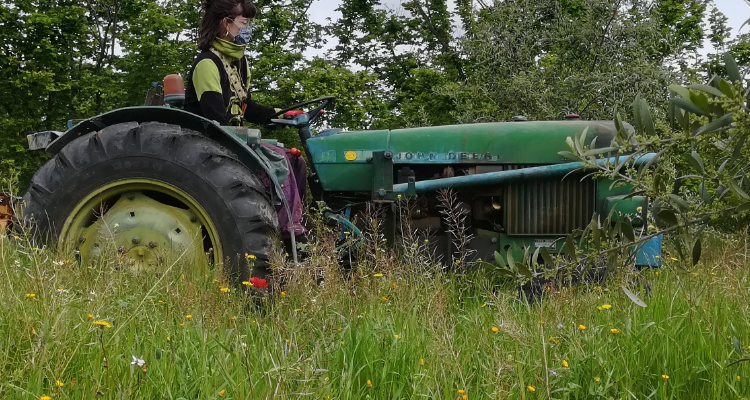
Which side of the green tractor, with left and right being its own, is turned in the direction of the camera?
right
